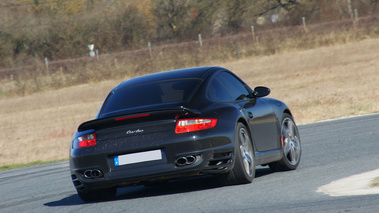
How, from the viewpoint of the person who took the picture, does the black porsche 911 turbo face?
facing away from the viewer and to the right of the viewer

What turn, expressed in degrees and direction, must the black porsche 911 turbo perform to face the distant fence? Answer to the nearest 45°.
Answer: approximately 45° to its left
